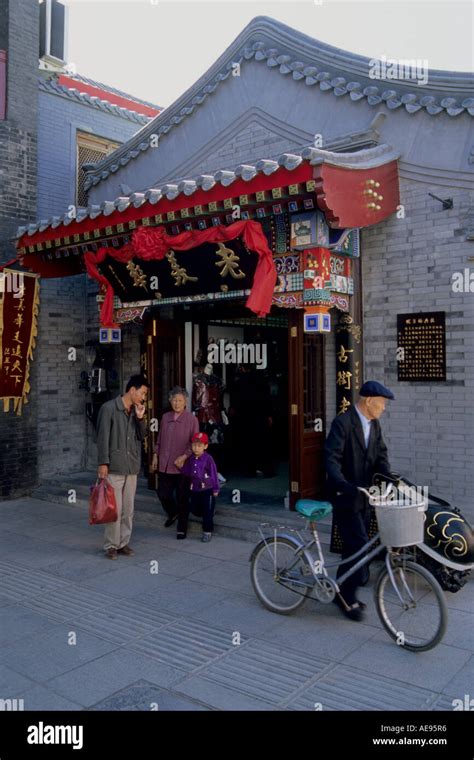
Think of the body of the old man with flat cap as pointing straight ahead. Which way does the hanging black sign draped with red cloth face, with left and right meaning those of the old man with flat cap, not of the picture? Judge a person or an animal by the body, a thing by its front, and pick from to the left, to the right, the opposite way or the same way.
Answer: to the right

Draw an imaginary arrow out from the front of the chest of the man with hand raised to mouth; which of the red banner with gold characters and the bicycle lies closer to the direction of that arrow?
the bicycle

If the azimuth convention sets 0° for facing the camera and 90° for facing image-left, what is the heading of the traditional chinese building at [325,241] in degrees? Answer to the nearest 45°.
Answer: approximately 45°

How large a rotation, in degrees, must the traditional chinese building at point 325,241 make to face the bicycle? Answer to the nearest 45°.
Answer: approximately 45° to its left

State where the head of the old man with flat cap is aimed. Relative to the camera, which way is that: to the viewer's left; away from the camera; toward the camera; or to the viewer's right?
to the viewer's right

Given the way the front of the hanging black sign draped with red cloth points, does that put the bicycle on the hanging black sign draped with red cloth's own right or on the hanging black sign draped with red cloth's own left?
on the hanging black sign draped with red cloth's own left
